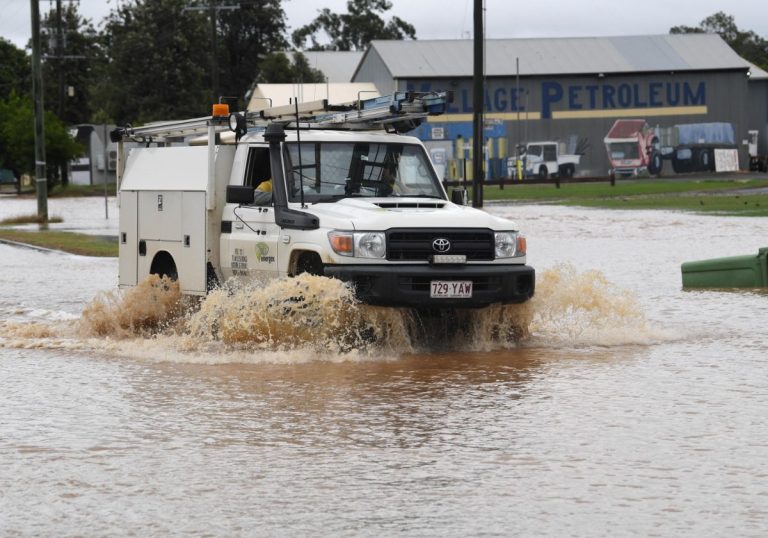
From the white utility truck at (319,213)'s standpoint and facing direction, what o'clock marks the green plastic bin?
The green plastic bin is roughly at 9 o'clock from the white utility truck.

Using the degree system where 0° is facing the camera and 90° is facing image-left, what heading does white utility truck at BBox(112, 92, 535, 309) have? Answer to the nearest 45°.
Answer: approximately 315°

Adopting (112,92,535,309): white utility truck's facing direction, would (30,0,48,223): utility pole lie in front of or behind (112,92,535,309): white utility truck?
behind

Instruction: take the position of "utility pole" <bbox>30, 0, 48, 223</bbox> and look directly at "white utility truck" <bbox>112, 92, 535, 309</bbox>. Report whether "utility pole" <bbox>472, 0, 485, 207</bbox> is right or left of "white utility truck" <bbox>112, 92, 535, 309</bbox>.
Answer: left

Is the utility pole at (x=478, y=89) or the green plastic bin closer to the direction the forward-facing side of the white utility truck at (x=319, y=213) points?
the green plastic bin

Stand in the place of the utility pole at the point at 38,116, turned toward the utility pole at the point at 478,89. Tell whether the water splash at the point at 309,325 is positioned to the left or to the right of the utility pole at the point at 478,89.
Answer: right

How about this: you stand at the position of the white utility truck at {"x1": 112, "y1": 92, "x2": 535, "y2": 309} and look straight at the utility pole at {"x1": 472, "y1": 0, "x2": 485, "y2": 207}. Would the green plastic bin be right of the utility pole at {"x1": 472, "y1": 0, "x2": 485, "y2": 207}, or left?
right

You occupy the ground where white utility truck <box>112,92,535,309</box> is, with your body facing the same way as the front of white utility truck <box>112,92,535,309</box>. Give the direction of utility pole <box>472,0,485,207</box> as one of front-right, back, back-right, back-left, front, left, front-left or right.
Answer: back-left
